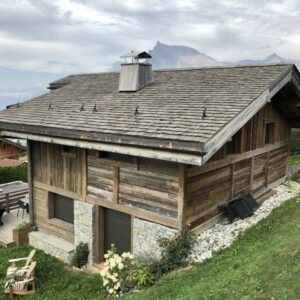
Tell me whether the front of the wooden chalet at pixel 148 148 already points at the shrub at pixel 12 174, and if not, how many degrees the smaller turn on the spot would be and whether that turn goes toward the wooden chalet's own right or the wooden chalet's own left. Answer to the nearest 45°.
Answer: approximately 90° to the wooden chalet's own right

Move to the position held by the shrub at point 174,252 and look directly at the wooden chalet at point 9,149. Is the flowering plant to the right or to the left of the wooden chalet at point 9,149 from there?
left

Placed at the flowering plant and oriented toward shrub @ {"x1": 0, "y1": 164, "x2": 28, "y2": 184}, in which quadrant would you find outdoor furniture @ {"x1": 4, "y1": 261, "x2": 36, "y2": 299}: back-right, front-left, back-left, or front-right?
front-left

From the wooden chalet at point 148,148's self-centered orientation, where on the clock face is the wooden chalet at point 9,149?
the wooden chalet at point 9,149 is roughly at 3 o'clock from the wooden chalet at point 148,148.

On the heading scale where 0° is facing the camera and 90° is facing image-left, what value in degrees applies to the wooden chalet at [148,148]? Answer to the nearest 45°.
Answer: approximately 45°
